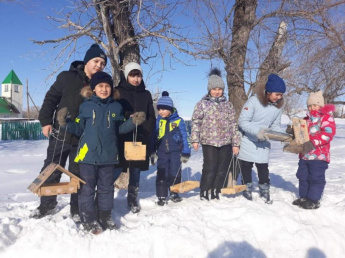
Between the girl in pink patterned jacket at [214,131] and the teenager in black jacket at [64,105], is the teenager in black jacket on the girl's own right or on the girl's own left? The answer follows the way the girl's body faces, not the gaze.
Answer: on the girl's own right

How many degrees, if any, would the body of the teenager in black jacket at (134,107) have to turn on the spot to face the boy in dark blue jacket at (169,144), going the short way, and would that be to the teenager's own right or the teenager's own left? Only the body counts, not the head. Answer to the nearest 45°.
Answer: approximately 135° to the teenager's own left

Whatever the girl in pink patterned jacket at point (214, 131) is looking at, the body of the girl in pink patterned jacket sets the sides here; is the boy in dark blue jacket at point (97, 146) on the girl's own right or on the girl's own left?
on the girl's own right

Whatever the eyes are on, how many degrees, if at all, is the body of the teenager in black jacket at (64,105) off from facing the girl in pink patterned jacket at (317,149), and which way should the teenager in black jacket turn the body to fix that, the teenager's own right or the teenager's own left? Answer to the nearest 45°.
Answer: approximately 45° to the teenager's own left

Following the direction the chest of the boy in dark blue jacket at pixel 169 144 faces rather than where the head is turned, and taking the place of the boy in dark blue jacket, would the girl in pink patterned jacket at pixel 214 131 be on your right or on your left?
on your left

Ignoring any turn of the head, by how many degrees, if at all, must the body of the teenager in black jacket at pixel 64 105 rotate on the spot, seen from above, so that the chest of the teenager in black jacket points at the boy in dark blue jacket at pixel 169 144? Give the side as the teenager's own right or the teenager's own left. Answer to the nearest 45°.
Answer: approximately 45° to the teenager's own left

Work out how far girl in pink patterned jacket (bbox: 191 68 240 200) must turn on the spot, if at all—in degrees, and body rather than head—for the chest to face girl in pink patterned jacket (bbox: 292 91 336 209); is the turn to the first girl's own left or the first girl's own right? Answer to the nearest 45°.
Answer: approximately 90° to the first girl's own left

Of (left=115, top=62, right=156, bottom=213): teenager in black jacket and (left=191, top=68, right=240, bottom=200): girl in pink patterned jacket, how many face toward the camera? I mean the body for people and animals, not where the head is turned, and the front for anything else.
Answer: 2

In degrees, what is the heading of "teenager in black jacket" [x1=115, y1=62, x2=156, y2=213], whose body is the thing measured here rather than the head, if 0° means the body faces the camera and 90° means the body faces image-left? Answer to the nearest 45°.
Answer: approximately 0°

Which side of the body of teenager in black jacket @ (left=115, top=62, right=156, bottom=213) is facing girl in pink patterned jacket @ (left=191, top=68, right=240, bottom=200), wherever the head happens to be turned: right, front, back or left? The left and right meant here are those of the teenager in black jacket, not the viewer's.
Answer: left
